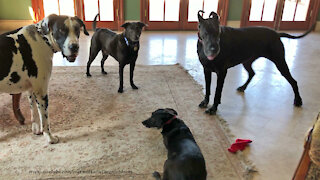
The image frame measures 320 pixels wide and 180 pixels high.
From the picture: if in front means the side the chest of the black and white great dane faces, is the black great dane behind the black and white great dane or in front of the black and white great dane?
in front

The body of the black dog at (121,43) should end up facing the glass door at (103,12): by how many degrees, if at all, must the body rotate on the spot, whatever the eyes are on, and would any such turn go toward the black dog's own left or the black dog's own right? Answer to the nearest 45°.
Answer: approximately 135° to the black dog's own left

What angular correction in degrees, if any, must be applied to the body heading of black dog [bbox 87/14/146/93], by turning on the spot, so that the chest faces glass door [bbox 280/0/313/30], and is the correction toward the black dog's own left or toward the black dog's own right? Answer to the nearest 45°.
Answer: approximately 90° to the black dog's own left

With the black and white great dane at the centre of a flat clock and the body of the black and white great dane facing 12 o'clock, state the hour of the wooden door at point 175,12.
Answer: The wooden door is roughly at 10 o'clock from the black and white great dane.

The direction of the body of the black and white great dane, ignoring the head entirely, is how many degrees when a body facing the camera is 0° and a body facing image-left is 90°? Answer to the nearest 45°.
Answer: approximately 270°

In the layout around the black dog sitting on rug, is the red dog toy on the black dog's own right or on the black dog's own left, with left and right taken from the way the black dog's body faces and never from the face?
on the black dog's own right

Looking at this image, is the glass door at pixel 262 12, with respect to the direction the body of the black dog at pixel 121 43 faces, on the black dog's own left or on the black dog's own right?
on the black dog's own left

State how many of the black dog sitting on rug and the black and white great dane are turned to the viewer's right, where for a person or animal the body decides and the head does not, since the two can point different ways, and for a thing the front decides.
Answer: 1

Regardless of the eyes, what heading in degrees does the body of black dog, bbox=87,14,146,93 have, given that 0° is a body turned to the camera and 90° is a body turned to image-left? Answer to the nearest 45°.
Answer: approximately 315°

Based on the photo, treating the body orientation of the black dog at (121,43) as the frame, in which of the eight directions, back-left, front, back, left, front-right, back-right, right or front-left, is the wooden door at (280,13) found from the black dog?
left

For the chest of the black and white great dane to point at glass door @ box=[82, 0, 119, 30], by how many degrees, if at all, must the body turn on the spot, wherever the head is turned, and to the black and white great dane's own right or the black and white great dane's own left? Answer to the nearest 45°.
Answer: approximately 90° to the black and white great dane's own left
